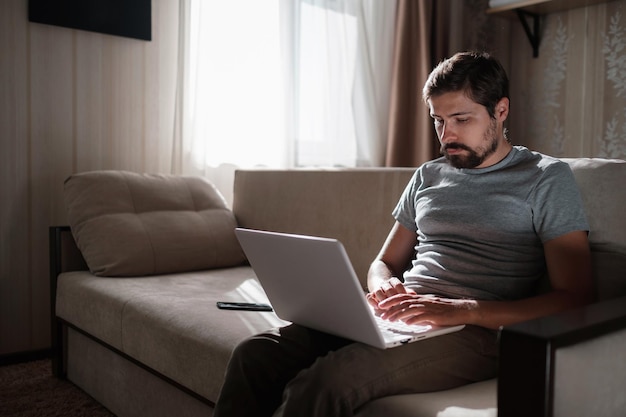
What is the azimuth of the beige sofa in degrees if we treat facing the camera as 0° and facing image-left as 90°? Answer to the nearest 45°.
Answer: approximately 45°

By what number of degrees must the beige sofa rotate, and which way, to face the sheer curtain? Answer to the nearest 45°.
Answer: approximately 135° to its right

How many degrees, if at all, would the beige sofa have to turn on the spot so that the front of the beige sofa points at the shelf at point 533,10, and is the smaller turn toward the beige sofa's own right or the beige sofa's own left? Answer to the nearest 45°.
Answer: approximately 180°

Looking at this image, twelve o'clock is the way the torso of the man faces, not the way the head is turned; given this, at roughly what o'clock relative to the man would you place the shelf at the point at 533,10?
The shelf is roughly at 5 o'clock from the man.

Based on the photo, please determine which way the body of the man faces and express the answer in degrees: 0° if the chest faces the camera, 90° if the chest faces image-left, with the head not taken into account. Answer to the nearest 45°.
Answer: approximately 45°
